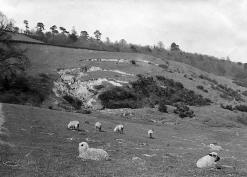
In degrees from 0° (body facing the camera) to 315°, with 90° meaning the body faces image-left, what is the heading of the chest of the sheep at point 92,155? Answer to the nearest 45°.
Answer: approximately 90°
